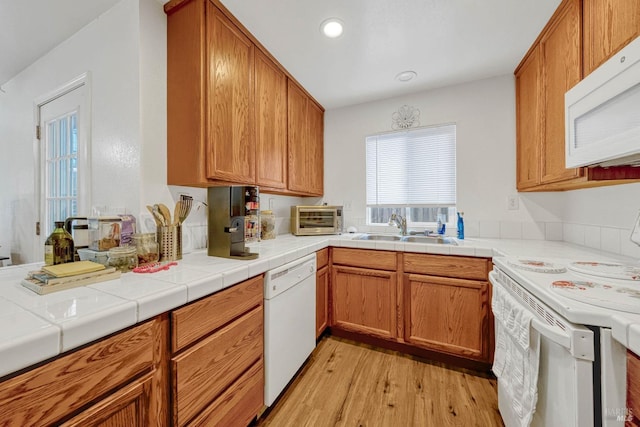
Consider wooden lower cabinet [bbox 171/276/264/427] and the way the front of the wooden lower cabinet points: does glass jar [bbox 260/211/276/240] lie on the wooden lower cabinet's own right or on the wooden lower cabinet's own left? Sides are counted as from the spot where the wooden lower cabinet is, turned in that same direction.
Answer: on the wooden lower cabinet's own left

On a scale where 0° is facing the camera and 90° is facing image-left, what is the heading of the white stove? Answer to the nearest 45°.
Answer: approximately 45°

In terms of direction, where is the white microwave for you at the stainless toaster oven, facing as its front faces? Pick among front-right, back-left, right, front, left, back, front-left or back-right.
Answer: front-left

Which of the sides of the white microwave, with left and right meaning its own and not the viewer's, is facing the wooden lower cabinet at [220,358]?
front

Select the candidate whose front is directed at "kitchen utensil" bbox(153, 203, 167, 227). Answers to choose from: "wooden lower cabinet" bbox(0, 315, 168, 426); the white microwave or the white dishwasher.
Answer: the white microwave

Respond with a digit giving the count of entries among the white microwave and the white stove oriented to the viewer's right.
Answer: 0

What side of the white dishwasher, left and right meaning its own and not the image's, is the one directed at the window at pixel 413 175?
left

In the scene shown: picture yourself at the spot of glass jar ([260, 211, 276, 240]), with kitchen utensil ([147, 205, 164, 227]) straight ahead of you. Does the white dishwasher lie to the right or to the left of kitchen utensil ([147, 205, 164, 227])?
left

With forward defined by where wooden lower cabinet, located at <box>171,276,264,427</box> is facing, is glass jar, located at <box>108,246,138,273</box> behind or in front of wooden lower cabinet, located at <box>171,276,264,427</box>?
behind

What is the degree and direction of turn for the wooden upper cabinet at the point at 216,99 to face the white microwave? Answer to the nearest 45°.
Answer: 0° — it already faces it
